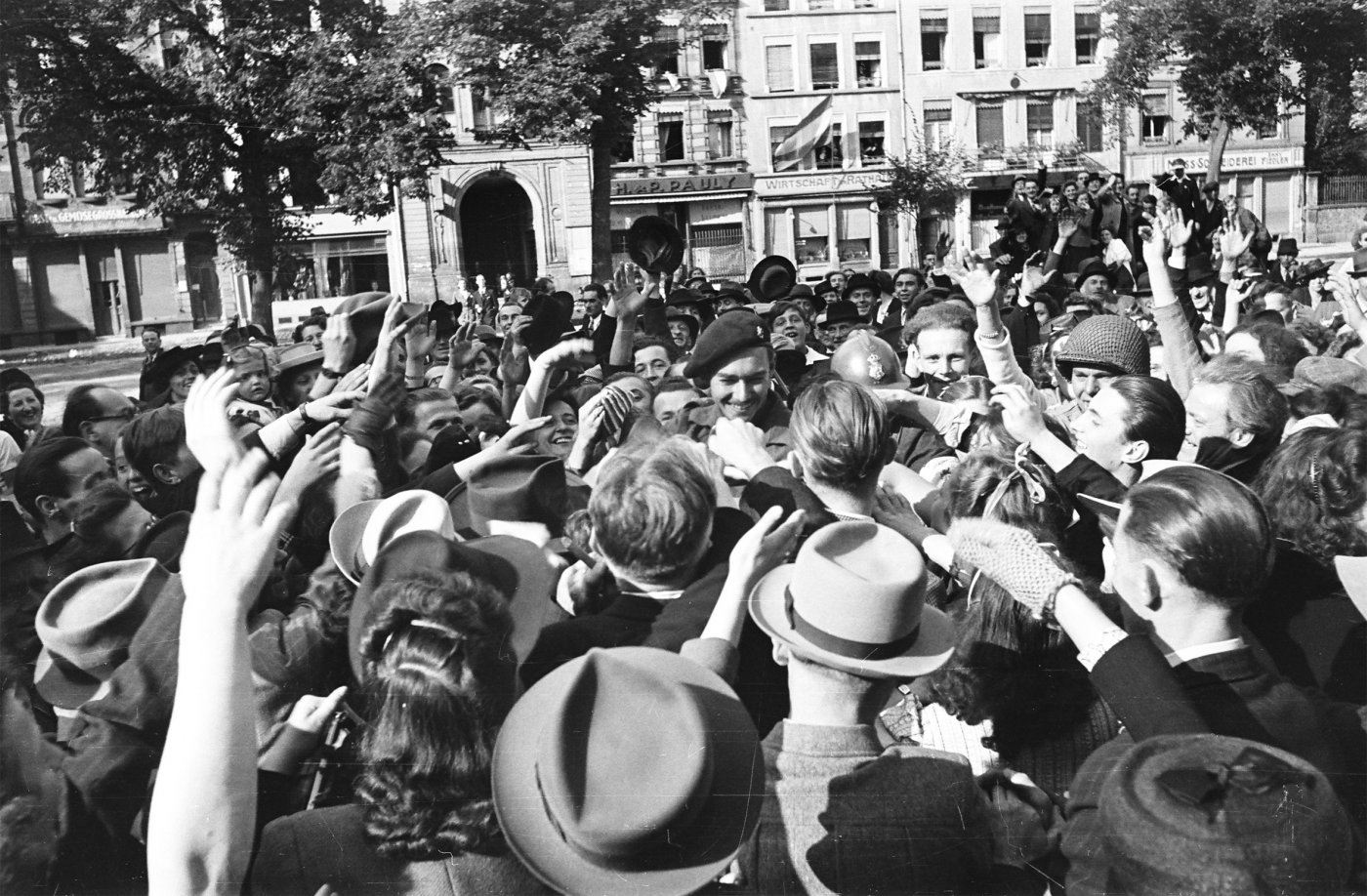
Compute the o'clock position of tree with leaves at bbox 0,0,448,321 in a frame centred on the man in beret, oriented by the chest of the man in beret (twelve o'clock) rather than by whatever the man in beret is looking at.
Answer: The tree with leaves is roughly at 4 o'clock from the man in beret.

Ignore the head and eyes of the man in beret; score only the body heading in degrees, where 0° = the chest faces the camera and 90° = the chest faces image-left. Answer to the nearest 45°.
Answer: approximately 0°

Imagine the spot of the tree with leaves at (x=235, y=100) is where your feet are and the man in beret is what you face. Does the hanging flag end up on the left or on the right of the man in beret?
left

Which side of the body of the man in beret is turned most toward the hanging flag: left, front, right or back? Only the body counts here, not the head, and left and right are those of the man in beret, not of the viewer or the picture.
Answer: back
